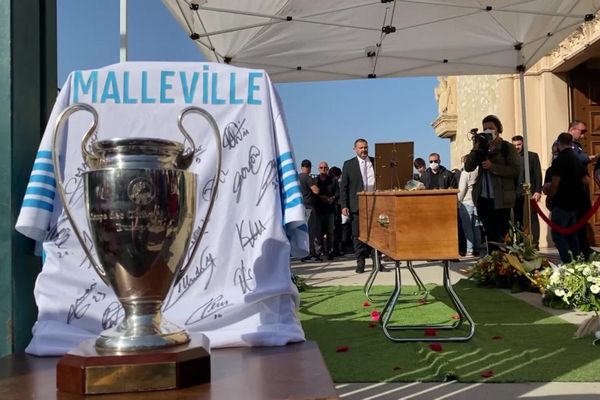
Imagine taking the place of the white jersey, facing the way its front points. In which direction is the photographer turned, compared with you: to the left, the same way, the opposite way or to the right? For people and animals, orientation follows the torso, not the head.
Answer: to the left

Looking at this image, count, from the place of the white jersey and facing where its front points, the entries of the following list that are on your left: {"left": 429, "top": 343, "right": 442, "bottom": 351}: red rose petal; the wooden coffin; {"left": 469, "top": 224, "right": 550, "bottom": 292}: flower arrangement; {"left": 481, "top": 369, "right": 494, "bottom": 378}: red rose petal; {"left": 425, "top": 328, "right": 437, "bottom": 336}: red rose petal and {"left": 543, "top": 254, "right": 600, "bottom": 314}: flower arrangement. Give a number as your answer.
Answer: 0

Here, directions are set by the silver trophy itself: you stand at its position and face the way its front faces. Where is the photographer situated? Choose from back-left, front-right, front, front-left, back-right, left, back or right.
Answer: back-left

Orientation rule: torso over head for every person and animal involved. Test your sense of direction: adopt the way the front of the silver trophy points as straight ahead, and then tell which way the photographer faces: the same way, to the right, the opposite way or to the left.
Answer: to the right

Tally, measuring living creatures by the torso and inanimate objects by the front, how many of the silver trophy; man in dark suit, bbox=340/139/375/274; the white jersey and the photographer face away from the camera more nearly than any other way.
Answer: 1

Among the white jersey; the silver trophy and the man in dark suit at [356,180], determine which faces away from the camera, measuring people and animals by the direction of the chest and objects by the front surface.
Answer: the white jersey

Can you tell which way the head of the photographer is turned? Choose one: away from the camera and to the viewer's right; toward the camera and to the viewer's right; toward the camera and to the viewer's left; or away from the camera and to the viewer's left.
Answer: toward the camera and to the viewer's left

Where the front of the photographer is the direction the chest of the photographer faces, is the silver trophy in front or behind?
in front

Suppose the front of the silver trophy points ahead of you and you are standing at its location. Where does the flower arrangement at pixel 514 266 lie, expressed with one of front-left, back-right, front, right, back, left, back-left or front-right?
back-left

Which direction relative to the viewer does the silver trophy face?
toward the camera

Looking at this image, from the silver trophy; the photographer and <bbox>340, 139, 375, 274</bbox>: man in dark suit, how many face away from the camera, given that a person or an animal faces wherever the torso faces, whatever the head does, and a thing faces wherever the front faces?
0

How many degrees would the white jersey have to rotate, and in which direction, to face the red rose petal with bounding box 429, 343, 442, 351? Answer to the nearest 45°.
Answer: approximately 45° to its right

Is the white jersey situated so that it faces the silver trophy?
no

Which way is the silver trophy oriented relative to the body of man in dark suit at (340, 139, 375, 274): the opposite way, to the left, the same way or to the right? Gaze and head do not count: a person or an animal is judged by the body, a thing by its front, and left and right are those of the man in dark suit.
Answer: the same way

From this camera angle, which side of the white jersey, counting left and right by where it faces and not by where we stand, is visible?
back

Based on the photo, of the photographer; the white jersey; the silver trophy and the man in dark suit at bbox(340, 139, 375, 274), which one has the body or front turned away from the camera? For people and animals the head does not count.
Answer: the white jersey

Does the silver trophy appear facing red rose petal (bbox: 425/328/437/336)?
no
